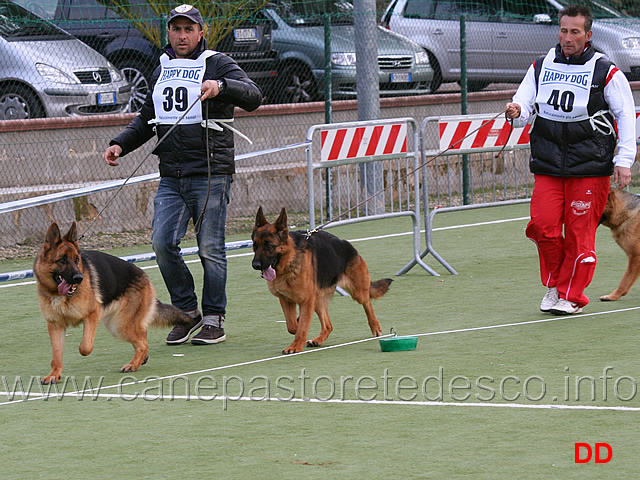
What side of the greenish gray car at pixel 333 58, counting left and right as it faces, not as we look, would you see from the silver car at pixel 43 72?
right

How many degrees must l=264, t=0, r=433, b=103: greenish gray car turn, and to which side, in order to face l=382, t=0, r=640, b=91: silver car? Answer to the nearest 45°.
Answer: approximately 90° to its left

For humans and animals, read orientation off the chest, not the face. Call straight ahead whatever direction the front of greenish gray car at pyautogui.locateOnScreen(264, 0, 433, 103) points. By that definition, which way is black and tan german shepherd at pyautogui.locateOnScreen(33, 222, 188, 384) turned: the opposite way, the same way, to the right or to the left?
to the right

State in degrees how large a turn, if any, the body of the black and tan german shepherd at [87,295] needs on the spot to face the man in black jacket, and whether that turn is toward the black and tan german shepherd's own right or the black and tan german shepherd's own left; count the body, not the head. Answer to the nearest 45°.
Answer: approximately 180°

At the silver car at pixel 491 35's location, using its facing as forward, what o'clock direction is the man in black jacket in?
The man in black jacket is roughly at 2 o'clock from the silver car.

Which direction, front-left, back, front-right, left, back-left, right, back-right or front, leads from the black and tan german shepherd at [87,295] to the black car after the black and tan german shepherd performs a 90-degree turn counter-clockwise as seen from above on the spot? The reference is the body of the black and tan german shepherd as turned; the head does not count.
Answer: back-left

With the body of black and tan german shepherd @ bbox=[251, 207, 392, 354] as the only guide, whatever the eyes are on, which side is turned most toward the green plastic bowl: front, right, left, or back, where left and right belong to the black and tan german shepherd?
left

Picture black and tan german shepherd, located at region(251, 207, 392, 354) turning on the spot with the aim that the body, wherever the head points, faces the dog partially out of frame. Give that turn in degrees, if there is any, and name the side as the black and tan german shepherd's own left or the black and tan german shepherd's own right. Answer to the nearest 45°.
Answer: approximately 180°
